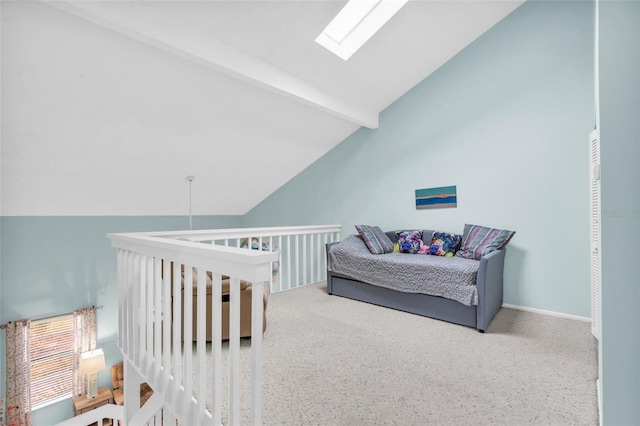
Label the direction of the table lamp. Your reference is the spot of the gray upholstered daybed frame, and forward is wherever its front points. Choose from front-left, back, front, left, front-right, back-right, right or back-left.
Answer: front-right

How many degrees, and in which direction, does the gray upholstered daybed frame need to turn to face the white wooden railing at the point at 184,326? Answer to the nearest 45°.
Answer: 0° — it already faces it

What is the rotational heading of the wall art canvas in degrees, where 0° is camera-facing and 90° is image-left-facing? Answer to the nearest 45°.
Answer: approximately 45°

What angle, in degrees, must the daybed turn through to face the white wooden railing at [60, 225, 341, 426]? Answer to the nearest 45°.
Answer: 0° — it already faces it

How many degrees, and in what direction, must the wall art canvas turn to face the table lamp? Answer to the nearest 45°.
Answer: approximately 45° to its right

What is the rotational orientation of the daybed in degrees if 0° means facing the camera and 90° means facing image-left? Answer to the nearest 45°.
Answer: approximately 45°
